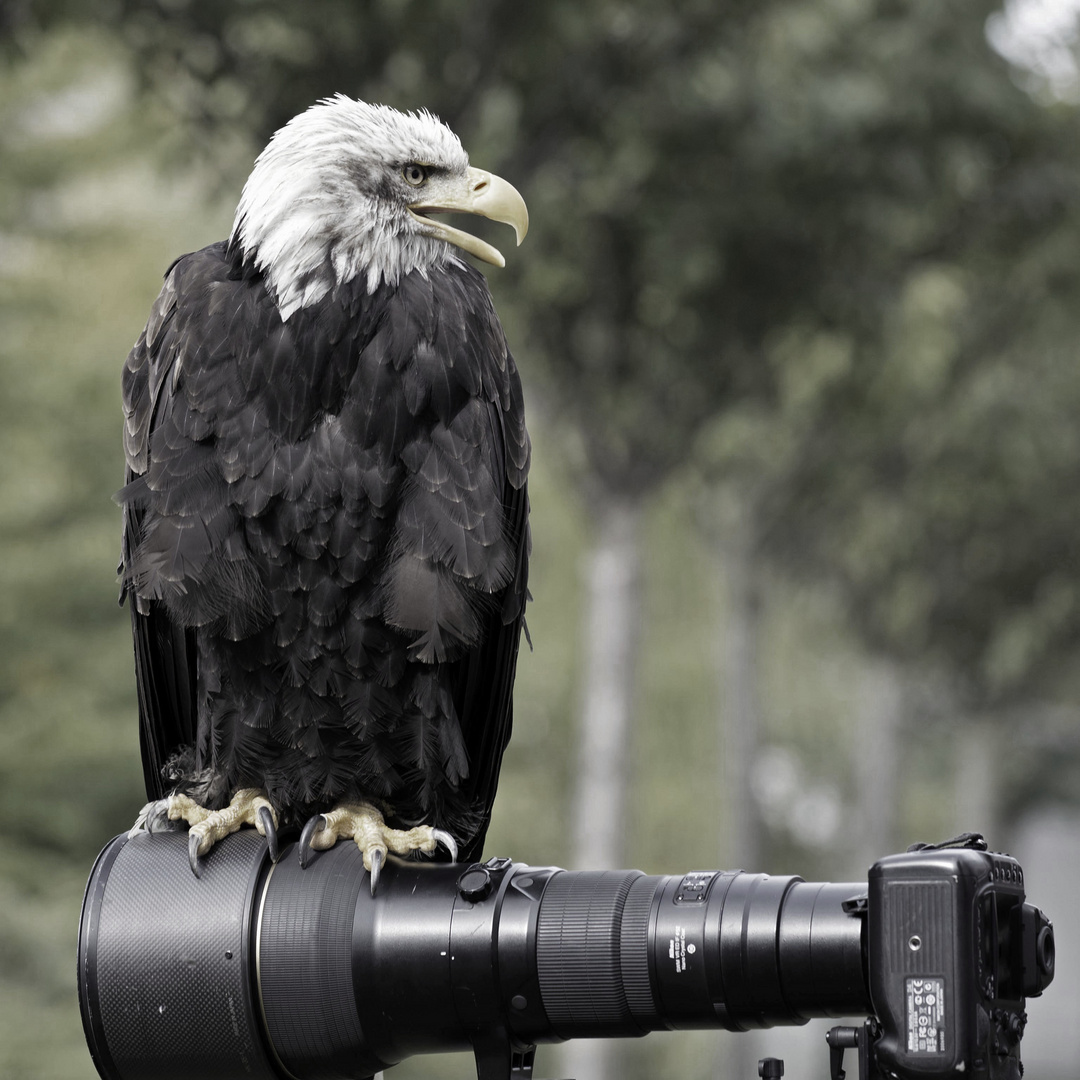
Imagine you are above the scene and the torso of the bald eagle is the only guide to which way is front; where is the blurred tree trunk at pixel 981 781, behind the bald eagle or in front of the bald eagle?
behind

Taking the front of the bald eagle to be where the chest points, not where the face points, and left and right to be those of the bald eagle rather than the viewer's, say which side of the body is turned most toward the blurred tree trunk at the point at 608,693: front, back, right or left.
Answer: back

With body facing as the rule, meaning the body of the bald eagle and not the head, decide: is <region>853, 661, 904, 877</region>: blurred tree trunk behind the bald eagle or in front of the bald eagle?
behind

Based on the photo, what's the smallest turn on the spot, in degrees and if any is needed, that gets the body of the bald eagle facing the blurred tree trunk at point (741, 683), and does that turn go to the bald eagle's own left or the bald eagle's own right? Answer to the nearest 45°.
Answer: approximately 180°

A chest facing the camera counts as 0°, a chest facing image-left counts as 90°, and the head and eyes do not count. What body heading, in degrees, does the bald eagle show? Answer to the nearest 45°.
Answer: approximately 0°
